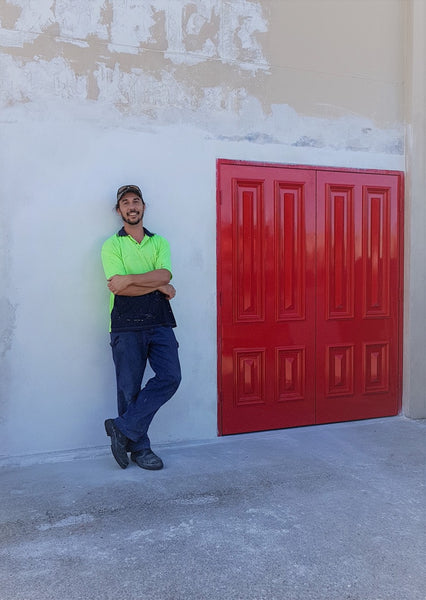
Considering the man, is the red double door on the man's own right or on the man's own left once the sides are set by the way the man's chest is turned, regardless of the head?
on the man's own left

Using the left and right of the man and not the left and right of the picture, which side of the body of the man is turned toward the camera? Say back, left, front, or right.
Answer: front

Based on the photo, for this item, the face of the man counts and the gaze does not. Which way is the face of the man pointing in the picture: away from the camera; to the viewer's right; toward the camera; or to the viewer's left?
toward the camera
